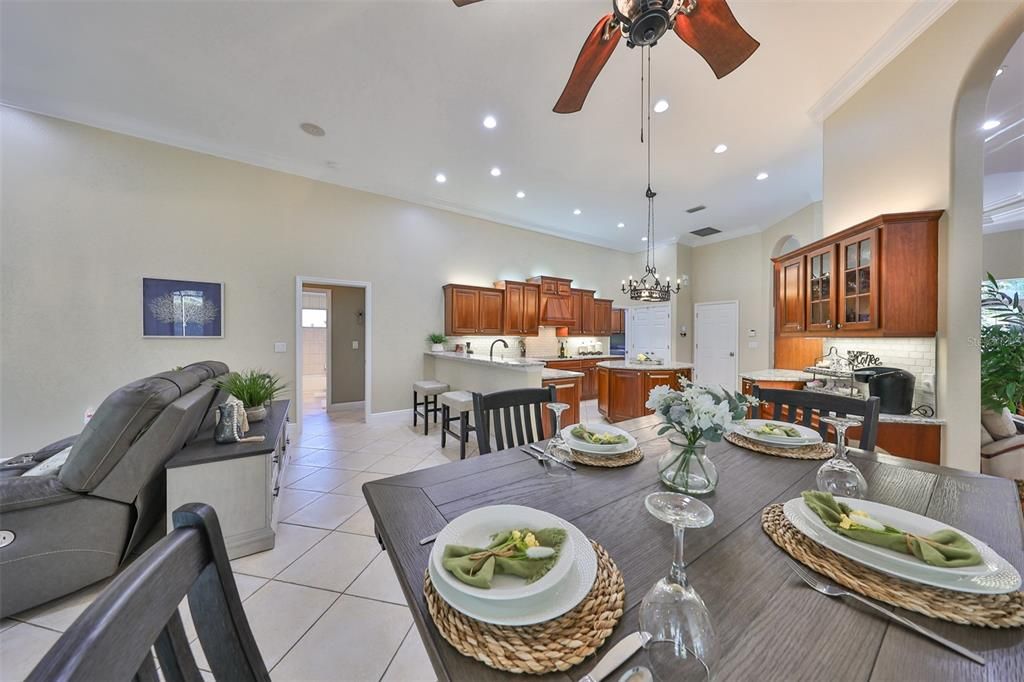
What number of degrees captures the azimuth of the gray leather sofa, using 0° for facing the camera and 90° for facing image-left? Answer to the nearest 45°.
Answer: approximately 90°

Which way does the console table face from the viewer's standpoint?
to the viewer's right

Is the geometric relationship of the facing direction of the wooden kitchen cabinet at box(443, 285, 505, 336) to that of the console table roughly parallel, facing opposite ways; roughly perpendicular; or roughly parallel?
roughly perpendicular

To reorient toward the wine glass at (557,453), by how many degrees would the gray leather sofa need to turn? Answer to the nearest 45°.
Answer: approximately 135° to its left

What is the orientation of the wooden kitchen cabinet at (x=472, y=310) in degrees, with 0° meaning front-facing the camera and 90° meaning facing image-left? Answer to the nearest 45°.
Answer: approximately 315°

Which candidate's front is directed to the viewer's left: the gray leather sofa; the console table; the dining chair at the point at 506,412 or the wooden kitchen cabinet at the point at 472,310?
the gray leather sofa

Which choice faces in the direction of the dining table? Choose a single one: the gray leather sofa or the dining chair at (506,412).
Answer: the dining chair

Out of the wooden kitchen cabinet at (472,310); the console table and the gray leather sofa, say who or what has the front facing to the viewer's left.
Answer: the gray leather sofa

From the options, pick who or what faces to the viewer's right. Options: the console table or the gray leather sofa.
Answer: the console table

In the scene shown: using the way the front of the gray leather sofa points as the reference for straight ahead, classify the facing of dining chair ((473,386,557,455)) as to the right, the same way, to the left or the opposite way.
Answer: to the left
